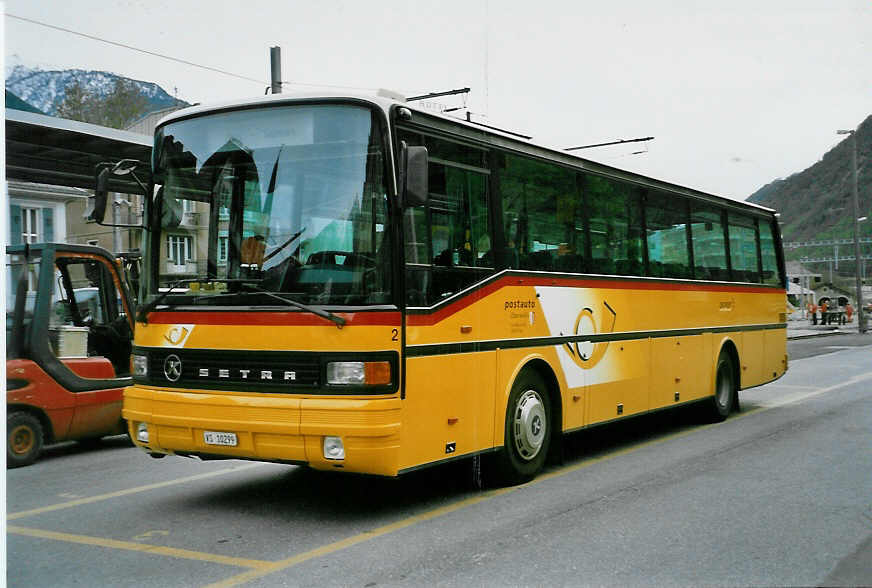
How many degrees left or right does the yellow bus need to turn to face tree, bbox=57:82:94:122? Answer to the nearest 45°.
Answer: approximately 90° to its right

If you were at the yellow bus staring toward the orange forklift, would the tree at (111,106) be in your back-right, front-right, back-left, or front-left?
front-right

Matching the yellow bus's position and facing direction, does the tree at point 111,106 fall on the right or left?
on its right

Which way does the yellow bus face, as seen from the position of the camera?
facing the viewer and to the left of the viewer

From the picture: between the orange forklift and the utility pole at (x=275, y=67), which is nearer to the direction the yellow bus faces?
the orange forklift

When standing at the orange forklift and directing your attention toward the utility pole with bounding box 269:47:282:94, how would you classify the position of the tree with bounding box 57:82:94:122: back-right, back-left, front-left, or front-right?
front-left

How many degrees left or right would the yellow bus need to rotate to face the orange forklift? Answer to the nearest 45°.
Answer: approximately 90° to its right

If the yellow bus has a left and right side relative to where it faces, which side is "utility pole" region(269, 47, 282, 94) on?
on its right
